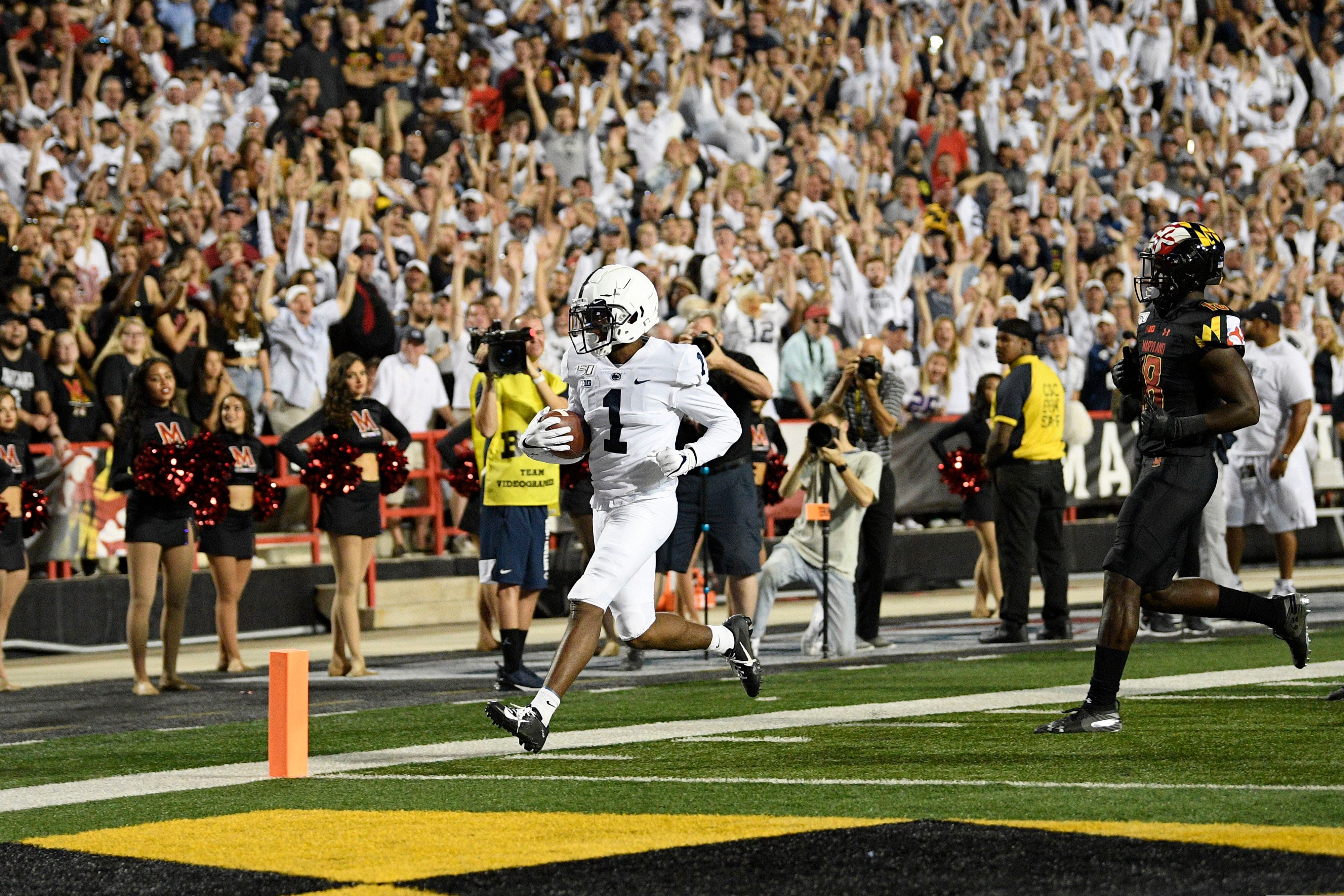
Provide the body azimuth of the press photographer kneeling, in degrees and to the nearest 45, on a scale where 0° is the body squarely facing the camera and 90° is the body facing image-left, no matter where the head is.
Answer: approximately 0°

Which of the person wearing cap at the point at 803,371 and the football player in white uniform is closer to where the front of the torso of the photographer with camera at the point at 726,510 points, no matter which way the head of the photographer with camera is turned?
the football player in white uniform

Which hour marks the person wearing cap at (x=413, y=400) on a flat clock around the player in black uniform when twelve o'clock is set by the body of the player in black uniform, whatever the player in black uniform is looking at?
The person wearing cap is roughly at 3 o'clock from the player in black uniform.

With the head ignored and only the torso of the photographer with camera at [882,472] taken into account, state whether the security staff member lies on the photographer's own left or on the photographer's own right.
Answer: on the photographer's own left

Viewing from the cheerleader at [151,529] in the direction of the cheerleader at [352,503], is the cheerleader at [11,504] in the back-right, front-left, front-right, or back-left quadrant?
back-left

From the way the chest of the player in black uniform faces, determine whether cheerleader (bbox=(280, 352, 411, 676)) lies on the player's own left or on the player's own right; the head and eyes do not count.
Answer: on the player's own right

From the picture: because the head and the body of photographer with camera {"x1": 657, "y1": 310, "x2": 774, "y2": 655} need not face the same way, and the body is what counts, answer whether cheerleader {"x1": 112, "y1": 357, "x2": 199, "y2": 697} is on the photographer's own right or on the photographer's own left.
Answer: on the photographer's own right
